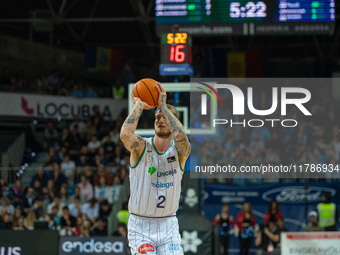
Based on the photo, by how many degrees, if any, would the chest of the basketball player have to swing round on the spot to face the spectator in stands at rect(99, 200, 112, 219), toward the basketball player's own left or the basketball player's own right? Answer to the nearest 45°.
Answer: approximately 180°

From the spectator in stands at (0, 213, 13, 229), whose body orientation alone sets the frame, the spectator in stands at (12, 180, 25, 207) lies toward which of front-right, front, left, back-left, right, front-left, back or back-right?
back-left

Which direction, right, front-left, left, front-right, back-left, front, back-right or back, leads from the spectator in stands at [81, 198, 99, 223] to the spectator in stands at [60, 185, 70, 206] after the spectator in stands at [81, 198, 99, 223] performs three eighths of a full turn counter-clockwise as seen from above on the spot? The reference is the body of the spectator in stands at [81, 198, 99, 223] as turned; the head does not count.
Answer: front-left
